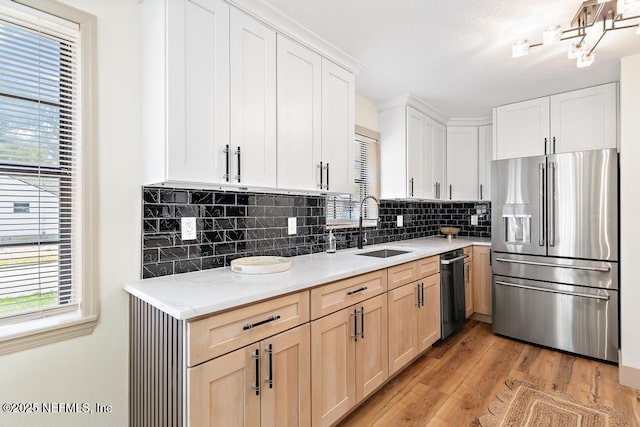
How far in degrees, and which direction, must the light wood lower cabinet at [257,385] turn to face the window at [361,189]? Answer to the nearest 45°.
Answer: approximately 90° to its left

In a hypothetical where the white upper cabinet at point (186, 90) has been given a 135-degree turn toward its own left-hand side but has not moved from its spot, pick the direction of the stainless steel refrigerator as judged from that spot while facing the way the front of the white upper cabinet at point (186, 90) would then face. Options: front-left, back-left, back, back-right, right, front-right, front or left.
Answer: right

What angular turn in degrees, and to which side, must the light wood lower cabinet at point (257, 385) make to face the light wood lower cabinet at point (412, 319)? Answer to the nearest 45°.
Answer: approximately 90° to its left

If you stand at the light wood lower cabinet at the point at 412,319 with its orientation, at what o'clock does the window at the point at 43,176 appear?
The window is roughly at 3 o'clock from the light wood lower cabinet.

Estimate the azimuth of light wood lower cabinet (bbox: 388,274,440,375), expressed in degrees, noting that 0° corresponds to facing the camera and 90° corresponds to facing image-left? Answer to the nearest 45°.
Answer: approximately 315°

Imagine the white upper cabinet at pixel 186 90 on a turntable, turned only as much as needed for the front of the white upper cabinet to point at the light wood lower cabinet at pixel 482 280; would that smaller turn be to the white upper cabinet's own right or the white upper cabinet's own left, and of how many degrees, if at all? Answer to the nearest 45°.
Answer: approximately 45° to the white upper cabinet's own left

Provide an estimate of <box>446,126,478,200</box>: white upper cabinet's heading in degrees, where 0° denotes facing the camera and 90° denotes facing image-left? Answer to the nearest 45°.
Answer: approximately 0°

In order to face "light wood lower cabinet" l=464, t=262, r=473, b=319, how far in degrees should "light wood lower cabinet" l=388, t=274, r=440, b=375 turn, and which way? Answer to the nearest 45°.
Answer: approximately 90° to its left

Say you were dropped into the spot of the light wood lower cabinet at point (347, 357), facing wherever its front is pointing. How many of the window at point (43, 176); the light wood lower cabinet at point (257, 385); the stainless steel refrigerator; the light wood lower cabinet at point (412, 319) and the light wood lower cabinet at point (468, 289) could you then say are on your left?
3

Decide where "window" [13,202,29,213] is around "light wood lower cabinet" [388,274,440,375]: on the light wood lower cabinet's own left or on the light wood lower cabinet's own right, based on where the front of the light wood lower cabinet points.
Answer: on the light wood lower cabinet's own right

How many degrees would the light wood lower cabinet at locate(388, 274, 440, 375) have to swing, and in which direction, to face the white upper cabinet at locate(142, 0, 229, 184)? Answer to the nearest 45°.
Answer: approximately 90° to its right
